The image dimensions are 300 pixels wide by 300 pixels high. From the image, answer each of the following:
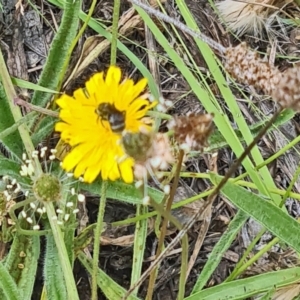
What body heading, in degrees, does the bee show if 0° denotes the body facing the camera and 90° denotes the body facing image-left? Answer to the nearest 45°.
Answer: approximately 135°

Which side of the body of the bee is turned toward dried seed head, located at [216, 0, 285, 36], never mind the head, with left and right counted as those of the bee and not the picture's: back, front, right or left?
right

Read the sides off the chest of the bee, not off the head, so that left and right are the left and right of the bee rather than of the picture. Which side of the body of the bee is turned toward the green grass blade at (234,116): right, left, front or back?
right

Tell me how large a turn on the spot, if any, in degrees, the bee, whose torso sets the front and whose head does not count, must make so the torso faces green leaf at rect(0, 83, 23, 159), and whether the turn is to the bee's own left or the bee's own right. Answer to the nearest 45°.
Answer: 0° — it already faces it
